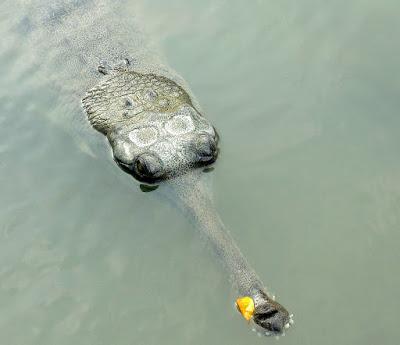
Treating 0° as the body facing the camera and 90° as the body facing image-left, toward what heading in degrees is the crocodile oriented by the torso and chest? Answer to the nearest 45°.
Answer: approximately 315°
